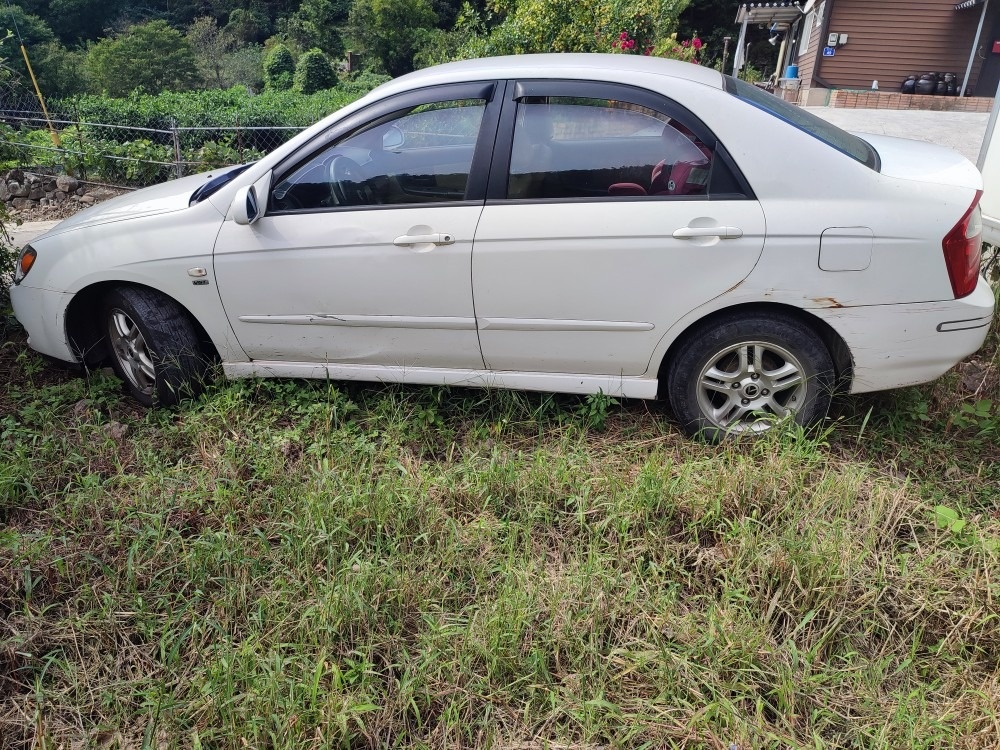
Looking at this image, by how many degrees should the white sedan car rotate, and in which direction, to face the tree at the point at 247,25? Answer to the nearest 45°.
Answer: approximately 90° to its right

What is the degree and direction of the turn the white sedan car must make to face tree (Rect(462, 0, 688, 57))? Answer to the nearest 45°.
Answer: approximately 90° to its right

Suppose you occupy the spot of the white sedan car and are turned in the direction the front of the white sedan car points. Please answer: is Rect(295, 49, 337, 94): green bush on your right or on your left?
on your right

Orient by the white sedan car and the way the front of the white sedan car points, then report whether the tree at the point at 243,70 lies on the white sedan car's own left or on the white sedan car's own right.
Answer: on the white sedan car's own right

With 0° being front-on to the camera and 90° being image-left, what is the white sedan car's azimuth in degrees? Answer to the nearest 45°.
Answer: approximately 90°

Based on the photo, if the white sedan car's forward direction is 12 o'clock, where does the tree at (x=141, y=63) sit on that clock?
The tree is roughly at 2 o'clock from the white sedan car.

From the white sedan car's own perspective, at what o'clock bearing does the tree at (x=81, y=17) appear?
The tree is roughly at 2 o'clock from the white sedan car.

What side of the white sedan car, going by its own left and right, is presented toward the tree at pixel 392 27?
right

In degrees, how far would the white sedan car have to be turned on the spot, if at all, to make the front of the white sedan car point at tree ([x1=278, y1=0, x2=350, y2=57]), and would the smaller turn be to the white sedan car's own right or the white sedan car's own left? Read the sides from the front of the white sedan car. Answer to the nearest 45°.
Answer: approximately 90° to the white sedan car's own right

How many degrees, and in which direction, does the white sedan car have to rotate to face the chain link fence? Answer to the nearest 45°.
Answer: approximately 45° to its right
